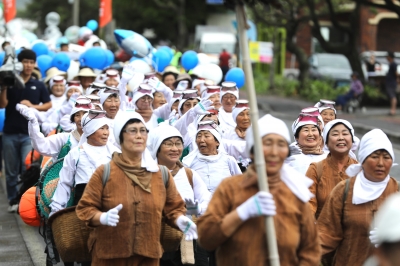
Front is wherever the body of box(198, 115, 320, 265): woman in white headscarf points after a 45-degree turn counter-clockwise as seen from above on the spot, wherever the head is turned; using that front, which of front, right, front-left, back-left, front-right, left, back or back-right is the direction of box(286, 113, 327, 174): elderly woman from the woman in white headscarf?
back-left

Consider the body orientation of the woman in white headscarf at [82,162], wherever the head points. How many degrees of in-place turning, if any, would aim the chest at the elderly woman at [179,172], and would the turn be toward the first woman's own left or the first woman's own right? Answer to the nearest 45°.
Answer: approximately 45° to the first woman's own left

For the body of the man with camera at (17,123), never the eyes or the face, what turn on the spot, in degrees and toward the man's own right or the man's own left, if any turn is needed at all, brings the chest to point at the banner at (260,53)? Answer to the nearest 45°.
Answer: approximately 135° to the man's own left

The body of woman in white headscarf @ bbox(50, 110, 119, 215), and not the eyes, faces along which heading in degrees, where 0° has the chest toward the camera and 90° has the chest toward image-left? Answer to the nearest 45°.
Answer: approximately 315°

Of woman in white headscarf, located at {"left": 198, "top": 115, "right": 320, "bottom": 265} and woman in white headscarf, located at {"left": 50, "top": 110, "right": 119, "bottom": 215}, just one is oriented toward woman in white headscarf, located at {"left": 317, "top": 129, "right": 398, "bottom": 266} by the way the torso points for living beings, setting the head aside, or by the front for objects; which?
woman in white headscarf, located at {"left": 50, "top": 110, "right": 119, "bottom": 215}

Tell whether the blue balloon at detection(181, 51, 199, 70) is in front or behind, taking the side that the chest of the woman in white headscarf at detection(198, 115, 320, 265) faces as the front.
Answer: behind

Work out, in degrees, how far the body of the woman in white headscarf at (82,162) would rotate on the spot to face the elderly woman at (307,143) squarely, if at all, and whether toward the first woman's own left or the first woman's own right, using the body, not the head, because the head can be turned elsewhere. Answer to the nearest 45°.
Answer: approximately 45° to the first woman's own left

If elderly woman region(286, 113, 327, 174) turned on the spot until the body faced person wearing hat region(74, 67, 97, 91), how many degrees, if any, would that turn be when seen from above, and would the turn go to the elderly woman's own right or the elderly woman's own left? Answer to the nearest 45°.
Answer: approximately 135° to the elderly woman's own right

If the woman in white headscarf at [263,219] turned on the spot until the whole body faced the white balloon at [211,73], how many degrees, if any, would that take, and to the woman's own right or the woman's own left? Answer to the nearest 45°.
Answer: approximately 180°

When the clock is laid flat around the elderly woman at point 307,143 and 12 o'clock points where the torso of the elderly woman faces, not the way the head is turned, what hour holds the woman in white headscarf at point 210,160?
The woman in white headscarf is roughly at 3 o'clock from the elderly woman.
